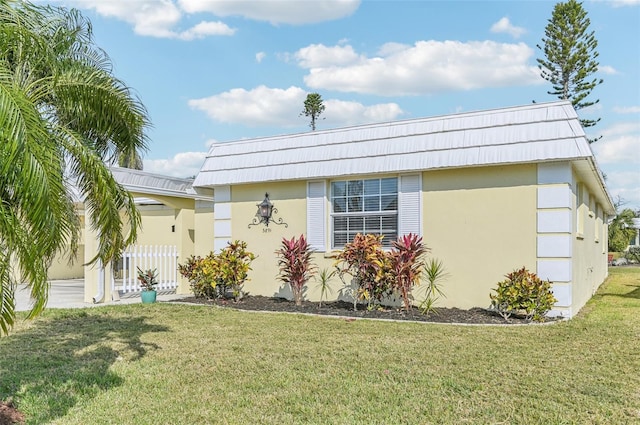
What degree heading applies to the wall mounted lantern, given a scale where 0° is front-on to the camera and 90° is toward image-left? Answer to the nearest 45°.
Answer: approximately 0°

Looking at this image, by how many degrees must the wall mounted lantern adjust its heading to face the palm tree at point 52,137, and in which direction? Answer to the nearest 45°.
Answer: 0° — it already faces it

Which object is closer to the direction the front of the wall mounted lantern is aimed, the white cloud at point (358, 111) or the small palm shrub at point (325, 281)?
the small palm shrub

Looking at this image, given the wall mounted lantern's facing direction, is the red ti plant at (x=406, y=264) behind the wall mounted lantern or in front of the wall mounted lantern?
in front

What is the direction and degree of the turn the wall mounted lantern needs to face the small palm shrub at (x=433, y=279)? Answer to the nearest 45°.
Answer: approximately 45° to its left

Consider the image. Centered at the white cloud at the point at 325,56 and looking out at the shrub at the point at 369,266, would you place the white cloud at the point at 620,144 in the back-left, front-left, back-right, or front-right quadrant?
back-left
